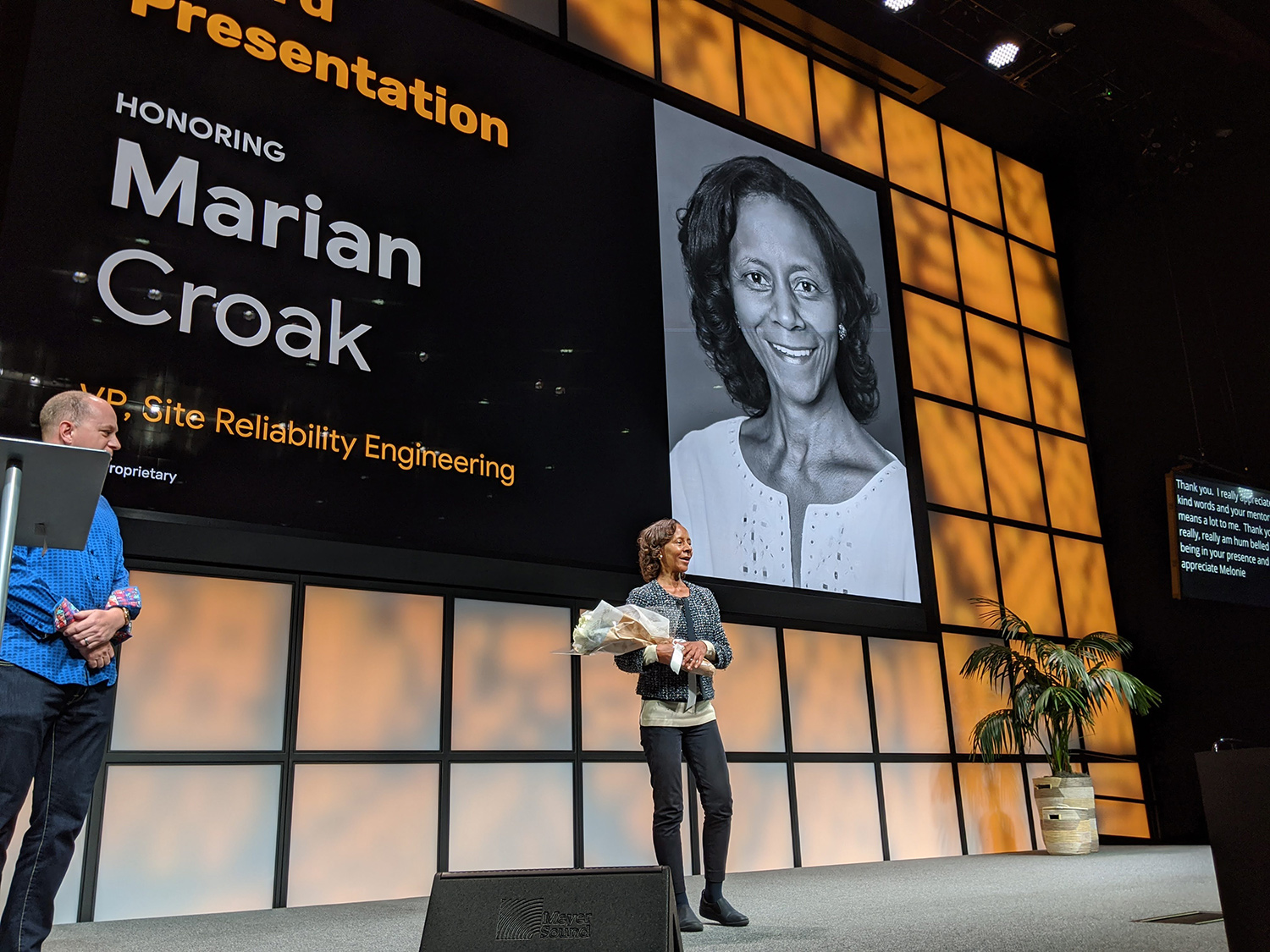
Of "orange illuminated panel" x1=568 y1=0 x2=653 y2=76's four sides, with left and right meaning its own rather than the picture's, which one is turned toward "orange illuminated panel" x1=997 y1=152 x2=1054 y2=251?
left

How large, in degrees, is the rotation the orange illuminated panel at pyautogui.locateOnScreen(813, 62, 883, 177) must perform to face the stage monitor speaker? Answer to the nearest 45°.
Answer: approximately 45° to its right

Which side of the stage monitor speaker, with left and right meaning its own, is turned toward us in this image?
back

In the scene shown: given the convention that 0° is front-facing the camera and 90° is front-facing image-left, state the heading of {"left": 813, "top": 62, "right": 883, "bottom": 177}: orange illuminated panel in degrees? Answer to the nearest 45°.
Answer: approximately 315°

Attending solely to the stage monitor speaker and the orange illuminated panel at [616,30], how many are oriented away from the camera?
1

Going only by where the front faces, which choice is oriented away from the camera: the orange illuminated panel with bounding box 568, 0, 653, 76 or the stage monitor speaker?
the stage monitor speaker

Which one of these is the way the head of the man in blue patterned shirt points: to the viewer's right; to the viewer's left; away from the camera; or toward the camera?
to the viewer's right

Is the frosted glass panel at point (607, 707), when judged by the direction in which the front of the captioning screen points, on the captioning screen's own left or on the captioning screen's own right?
on the captioning screen's own right

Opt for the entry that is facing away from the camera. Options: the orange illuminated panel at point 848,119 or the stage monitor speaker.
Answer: the stage monitor speaker

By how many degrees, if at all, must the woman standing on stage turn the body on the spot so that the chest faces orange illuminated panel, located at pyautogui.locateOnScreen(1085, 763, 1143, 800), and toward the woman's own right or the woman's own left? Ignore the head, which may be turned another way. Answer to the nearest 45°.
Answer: approximately 90° to the woman's own left

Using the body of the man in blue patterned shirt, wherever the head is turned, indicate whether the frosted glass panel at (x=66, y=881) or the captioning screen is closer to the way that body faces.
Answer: the captioning screen

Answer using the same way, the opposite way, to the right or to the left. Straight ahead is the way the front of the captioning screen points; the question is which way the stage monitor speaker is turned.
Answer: the opposite way
